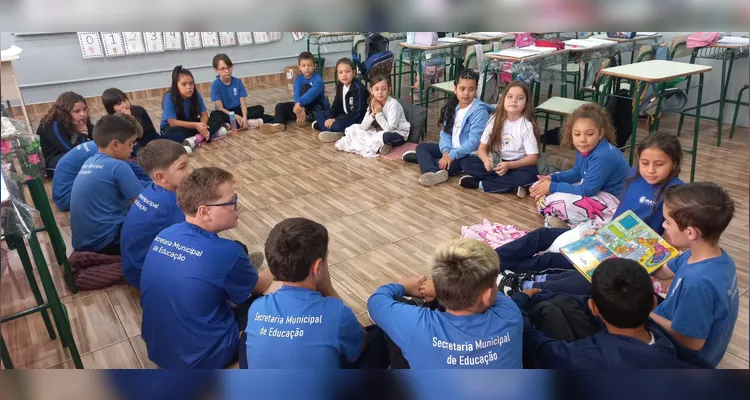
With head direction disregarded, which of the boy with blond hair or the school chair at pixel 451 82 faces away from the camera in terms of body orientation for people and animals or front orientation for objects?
the boy with blond hair

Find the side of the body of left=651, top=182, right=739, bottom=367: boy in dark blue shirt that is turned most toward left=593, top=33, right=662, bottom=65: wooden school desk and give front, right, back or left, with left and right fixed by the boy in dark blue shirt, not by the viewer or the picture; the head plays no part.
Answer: right

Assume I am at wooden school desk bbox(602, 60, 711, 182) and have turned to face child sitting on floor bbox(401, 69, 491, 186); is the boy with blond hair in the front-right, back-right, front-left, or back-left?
front-left

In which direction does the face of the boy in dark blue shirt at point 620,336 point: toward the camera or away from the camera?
away from the camera

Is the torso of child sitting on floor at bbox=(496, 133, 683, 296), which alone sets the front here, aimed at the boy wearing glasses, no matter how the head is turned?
yes

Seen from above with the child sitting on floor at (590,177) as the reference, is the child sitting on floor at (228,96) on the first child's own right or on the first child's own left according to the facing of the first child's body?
on the first child's own right

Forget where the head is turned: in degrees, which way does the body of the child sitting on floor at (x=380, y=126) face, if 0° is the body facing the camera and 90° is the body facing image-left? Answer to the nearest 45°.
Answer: approximately 45°

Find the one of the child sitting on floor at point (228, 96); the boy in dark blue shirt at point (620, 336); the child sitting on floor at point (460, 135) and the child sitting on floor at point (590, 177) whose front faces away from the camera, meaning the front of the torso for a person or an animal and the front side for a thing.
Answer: the boy in dark blue shirt

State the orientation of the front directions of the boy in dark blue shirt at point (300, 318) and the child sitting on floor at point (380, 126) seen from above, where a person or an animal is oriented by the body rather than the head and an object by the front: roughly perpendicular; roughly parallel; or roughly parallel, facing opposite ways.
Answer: roughly parallel, facing opposite ways

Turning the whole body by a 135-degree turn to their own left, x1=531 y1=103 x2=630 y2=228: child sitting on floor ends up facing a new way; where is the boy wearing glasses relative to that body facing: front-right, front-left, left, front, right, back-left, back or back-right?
back-right

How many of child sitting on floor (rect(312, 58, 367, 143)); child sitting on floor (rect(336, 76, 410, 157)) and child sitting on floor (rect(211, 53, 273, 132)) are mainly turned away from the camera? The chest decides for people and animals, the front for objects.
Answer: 0

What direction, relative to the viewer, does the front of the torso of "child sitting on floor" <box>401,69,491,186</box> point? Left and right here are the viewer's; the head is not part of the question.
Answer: facing the viewer and to the left of the viewer

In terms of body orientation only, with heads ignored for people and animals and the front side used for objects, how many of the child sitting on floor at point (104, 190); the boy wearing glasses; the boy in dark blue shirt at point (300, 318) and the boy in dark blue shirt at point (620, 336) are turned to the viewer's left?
0

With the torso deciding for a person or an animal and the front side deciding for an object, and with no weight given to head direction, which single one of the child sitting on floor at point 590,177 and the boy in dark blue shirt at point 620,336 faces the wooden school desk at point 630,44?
the boy in dark blue shirt

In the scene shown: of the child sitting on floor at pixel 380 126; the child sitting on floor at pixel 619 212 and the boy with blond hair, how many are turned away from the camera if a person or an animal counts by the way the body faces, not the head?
1

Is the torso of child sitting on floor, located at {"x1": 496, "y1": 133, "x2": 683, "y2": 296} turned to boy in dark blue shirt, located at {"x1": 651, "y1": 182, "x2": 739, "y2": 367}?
no

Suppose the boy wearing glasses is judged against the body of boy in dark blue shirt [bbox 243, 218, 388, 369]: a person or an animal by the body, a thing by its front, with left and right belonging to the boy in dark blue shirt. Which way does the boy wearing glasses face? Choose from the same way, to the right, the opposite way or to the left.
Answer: the same way

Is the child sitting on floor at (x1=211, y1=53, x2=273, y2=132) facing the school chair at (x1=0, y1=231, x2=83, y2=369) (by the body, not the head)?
no

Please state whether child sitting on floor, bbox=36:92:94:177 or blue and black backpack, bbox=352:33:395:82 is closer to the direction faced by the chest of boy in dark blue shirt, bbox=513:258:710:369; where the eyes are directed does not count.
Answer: the blue and black backpack

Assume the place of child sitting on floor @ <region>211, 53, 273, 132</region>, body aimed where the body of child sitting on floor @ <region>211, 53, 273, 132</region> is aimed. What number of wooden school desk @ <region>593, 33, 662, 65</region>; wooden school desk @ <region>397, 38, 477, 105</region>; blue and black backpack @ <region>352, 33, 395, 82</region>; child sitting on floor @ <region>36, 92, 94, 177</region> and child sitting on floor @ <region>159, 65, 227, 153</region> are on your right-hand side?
2

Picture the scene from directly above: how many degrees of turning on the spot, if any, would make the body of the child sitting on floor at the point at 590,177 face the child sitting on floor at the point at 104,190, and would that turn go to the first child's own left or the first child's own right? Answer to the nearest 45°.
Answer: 0° — they already face them

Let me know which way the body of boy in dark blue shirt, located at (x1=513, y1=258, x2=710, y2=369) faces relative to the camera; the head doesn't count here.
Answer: away from the camera
